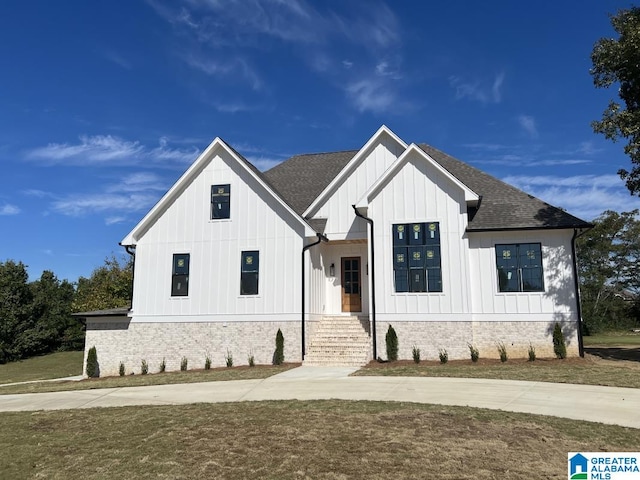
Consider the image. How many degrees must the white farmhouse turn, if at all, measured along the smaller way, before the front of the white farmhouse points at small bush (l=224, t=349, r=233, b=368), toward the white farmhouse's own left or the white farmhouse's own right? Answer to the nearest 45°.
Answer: approximately 90° to the white farmhouse's own right

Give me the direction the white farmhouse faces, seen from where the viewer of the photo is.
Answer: facing the viewer

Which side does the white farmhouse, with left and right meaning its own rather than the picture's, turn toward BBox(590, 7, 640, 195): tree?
left

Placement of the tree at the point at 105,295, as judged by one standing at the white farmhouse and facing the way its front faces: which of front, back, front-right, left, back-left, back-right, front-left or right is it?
back-right

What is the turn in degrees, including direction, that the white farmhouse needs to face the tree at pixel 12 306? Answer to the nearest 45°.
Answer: approximately 135° to its right

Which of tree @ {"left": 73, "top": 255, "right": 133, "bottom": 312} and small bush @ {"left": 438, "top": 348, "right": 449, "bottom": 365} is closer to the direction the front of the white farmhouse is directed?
the small bush

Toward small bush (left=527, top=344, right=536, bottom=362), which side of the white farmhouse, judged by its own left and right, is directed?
left

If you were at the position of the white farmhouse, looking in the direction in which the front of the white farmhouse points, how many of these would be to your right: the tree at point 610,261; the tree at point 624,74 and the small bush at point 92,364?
1

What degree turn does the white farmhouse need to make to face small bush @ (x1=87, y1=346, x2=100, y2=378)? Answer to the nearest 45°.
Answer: approximately 90° to its right

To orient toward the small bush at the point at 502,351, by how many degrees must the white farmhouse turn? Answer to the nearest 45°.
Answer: approximately 90° to its left
